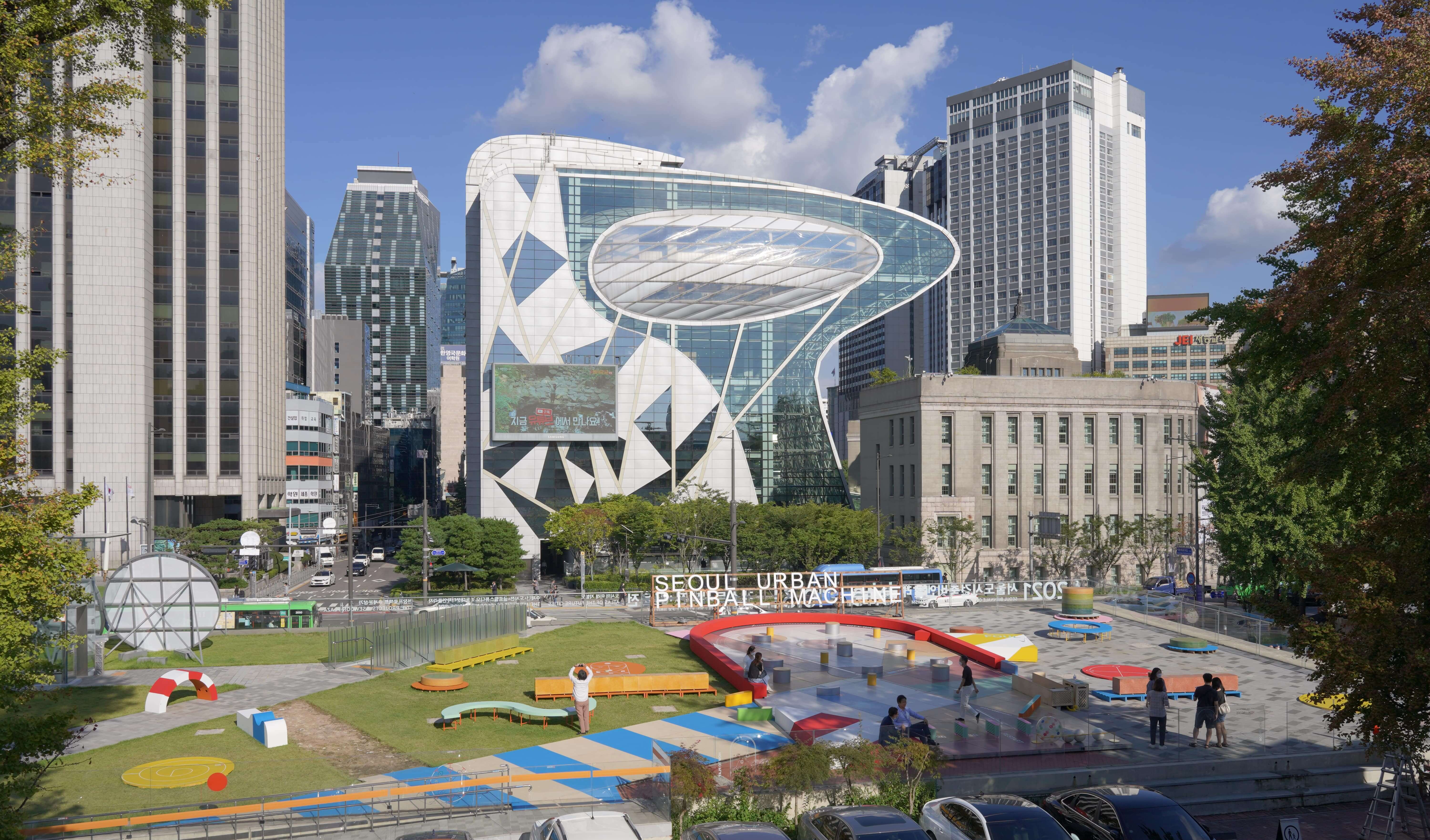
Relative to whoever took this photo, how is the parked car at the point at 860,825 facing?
facing the viewer and to the right of the viewer

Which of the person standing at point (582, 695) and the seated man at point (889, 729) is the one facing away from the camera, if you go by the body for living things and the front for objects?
the person standing

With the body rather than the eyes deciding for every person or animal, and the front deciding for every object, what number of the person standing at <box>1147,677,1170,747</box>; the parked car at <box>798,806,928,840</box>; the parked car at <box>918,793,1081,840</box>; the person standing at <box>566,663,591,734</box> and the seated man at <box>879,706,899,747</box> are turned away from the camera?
2

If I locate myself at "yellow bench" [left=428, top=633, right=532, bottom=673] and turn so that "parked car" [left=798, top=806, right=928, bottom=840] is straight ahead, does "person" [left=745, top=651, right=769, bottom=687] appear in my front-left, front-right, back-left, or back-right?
front-left

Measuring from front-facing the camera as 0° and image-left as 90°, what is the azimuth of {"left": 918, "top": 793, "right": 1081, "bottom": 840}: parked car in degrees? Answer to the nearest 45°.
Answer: approximately 315°

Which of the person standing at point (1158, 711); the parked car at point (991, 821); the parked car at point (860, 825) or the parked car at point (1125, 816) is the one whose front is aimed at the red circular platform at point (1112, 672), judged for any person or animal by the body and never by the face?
the person standing

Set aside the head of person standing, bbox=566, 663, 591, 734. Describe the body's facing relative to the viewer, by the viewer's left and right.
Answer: facing away from the viewer

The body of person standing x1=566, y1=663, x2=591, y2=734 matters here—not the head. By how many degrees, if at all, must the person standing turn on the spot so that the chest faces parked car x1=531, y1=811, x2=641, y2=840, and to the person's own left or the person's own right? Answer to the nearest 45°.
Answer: approximately 180°
